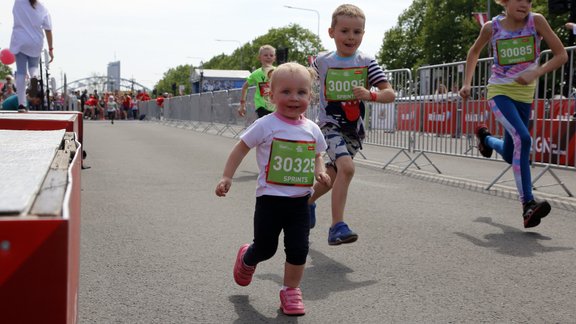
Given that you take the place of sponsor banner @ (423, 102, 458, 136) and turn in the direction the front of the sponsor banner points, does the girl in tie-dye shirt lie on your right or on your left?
on your left

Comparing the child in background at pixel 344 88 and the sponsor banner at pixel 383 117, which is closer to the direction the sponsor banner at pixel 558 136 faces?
the child in background

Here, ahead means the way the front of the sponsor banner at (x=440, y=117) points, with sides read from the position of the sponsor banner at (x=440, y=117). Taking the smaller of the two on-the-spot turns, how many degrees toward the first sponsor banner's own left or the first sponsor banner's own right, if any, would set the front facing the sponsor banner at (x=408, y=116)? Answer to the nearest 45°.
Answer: approximately 45° to the first sponsor banner's own right

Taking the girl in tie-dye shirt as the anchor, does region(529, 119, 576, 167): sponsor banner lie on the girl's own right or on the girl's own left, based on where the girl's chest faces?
on the girl's own left

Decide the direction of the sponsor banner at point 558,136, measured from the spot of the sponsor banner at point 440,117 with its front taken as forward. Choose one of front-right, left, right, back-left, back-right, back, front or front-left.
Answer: left

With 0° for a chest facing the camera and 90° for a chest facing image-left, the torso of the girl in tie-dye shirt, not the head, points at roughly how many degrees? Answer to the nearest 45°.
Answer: approximately 315°

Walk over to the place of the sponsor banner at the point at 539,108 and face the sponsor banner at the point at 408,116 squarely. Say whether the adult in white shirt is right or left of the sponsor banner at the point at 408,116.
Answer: left
